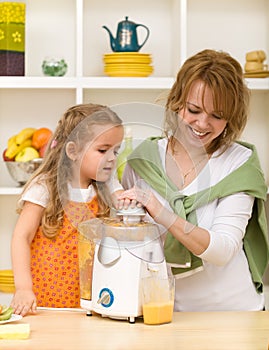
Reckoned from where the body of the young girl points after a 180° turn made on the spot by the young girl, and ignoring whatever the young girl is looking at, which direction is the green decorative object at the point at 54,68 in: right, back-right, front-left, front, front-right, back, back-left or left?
front-right

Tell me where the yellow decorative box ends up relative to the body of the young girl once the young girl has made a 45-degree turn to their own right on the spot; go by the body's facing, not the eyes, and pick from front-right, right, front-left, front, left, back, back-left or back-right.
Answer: back

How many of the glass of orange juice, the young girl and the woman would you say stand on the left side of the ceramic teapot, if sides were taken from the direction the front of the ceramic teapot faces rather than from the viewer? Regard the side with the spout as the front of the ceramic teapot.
3

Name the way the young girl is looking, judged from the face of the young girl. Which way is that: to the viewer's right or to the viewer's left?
to the viewer's right

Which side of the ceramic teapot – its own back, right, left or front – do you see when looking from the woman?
left

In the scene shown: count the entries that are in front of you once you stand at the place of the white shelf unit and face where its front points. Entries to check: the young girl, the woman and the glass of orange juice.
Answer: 3

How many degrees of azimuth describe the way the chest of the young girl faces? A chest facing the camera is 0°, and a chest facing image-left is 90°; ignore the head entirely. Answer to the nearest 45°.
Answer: approximately 315°

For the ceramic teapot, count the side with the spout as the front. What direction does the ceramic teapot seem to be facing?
to the viewer's left
